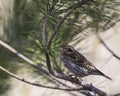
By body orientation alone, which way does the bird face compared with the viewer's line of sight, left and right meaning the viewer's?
facing to the left of the viewer
